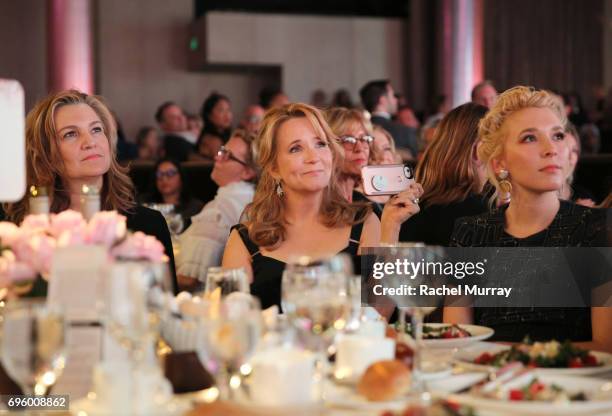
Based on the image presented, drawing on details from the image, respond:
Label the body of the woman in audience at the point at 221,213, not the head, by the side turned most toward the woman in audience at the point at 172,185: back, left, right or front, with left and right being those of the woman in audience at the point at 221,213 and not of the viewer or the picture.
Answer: right

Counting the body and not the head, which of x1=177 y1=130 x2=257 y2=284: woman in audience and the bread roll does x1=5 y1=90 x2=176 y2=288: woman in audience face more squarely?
the bread roll

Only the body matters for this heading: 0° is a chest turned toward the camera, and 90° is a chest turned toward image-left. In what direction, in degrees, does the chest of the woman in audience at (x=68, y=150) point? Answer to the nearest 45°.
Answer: approximately 315°

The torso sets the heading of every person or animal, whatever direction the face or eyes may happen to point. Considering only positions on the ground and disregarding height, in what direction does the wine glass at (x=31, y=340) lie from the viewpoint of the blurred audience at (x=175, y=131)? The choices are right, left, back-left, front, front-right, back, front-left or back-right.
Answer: front-right

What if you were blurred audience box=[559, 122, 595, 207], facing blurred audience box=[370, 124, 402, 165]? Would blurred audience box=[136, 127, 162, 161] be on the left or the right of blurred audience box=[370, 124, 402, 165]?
right

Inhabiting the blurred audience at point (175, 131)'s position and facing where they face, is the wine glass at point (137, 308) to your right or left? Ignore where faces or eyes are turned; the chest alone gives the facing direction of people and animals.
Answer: on your right

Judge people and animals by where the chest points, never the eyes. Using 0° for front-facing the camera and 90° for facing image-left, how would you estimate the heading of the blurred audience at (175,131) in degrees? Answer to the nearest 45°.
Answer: approximately 315°

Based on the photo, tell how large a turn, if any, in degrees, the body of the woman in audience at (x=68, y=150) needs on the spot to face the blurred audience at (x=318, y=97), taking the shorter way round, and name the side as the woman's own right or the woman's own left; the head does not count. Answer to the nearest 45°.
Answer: approximately 135° to the woman's own left

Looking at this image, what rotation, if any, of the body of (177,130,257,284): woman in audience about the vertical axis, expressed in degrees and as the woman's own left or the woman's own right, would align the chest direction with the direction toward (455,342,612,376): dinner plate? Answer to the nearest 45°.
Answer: approximately 90° to the woman's own left
